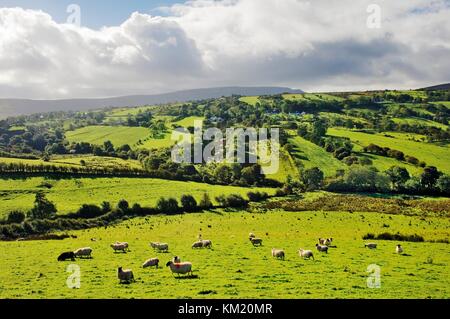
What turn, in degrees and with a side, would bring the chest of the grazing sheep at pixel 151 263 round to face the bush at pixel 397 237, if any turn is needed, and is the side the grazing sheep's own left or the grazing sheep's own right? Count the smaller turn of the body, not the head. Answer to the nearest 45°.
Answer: approximately 135° to the grazing sheep's own right

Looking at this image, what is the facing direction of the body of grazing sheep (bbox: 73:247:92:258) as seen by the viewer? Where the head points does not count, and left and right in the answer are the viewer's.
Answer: facing to the left of the viewer

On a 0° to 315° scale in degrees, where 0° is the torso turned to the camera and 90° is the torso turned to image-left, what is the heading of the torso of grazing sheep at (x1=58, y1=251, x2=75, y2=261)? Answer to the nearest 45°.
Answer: approximately 90°

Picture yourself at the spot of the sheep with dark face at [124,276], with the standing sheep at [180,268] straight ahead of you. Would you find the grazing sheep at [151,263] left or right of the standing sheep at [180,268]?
left

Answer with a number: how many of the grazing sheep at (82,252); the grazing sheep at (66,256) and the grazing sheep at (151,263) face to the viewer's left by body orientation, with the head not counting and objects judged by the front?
3

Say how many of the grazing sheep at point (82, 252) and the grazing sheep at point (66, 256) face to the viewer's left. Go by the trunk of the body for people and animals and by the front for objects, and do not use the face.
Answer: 2

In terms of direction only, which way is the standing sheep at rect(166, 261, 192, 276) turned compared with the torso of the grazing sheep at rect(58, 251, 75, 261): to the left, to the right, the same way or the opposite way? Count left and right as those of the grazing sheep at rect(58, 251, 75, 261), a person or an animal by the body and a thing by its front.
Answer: the same way

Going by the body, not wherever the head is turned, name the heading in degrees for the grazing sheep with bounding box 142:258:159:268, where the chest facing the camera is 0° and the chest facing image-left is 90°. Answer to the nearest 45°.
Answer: approximately 90°

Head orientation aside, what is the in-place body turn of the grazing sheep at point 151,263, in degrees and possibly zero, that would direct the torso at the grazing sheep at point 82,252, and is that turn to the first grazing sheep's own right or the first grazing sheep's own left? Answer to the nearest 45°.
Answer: approximately 45° to the first grazing sheep's own right

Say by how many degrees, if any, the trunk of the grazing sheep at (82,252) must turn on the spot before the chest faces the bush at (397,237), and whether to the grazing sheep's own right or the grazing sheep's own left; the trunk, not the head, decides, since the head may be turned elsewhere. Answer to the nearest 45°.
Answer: approximately 180°

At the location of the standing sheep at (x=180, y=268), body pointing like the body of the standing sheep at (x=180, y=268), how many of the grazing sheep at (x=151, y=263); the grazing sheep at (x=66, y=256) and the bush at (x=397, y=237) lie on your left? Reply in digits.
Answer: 0

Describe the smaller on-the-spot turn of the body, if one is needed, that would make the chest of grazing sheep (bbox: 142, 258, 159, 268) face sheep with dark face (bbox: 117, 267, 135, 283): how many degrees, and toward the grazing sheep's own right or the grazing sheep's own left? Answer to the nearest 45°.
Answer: approximately 90° to the grazing sheep's own left

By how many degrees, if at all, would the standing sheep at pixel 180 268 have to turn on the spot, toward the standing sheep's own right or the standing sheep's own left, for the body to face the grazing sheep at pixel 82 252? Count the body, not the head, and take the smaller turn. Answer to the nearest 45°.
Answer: approximately 45° to the standing sheep's own right

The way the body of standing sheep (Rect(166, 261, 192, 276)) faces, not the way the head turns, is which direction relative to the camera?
to the viewer's left

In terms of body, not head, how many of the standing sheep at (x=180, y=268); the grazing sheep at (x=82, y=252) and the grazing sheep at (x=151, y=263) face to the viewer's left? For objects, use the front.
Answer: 3
